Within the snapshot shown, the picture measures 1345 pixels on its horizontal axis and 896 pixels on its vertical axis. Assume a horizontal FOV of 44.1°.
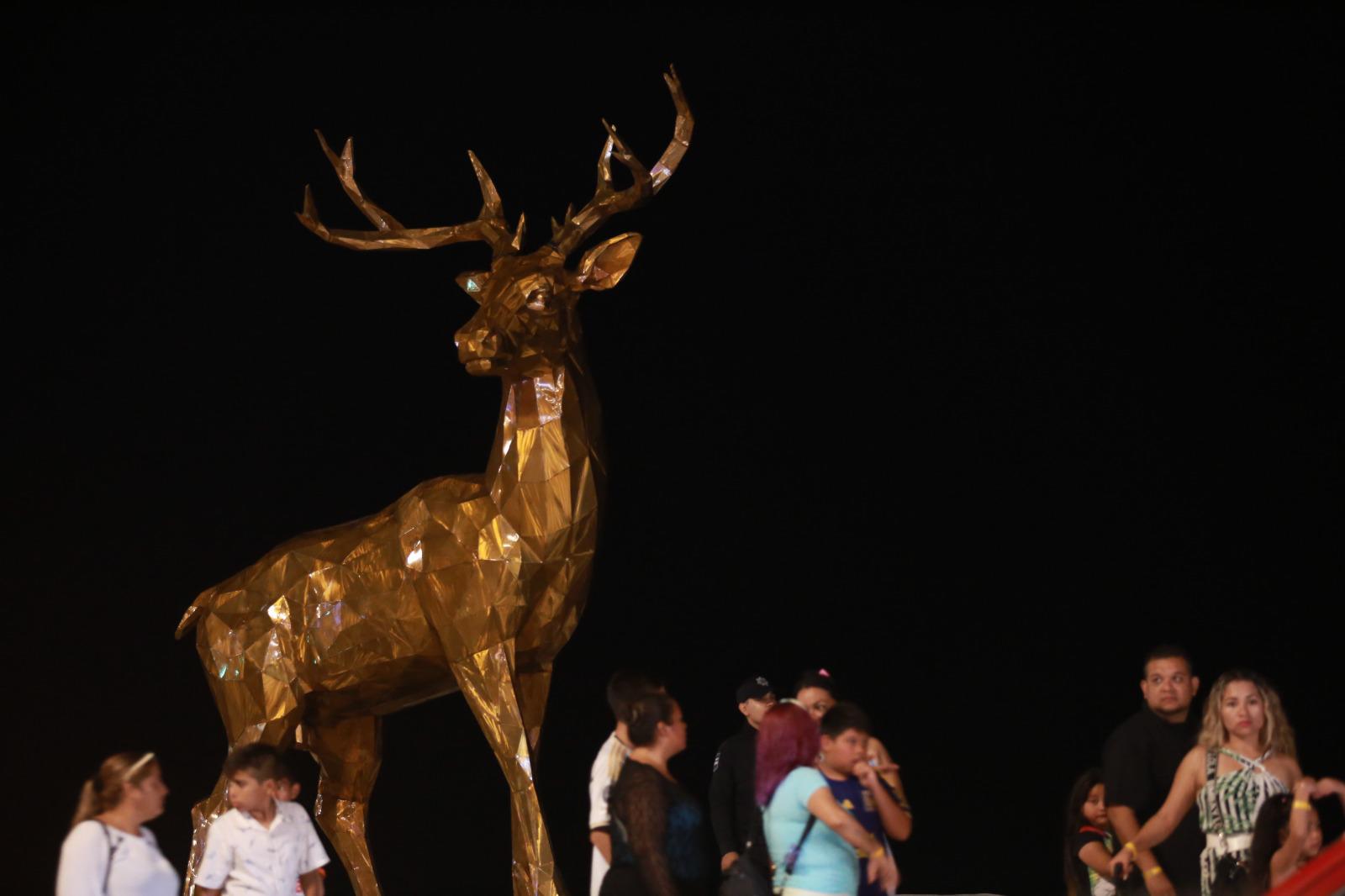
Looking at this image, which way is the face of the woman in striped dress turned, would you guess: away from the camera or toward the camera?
toward the camera

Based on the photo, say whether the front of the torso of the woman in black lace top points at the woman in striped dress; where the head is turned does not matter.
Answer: yes

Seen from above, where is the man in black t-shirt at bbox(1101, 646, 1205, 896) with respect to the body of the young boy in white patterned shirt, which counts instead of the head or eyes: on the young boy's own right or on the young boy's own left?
on the young boy's own left

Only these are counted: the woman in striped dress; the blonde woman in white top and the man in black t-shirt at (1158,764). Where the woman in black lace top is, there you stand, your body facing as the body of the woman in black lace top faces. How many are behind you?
1

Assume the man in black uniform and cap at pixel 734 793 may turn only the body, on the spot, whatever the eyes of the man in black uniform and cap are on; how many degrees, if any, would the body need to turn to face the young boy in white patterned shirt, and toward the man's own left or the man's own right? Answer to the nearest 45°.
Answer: approximately 90° to the man's own right

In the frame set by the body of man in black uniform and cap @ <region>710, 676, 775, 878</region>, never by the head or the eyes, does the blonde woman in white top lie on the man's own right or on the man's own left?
on the man's own right

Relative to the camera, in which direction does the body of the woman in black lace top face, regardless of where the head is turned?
to the viewer's right

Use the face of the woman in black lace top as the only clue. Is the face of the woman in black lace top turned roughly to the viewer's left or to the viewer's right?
to the viewer's right

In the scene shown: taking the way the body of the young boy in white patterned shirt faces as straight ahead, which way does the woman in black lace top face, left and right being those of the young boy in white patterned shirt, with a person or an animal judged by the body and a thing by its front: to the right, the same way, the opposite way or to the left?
to the left

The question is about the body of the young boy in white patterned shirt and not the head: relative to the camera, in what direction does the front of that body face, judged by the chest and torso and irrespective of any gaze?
toward the camera

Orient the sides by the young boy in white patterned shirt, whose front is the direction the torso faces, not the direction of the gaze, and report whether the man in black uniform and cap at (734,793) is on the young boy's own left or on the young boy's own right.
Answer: on the young boy's own left

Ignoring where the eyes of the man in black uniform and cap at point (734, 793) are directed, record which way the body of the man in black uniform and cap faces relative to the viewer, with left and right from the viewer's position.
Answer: facing the viewer and to the right of the viewer

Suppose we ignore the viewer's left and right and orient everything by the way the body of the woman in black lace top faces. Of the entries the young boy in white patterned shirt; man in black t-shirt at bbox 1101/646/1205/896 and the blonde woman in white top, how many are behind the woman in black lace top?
2
